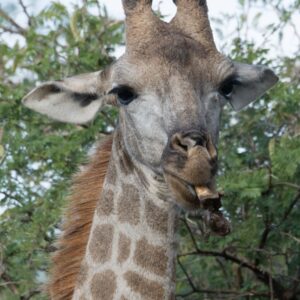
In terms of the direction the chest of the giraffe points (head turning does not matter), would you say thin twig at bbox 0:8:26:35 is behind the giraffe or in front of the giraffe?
behind

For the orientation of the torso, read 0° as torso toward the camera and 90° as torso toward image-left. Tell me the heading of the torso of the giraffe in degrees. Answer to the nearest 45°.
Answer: approximately 315°
